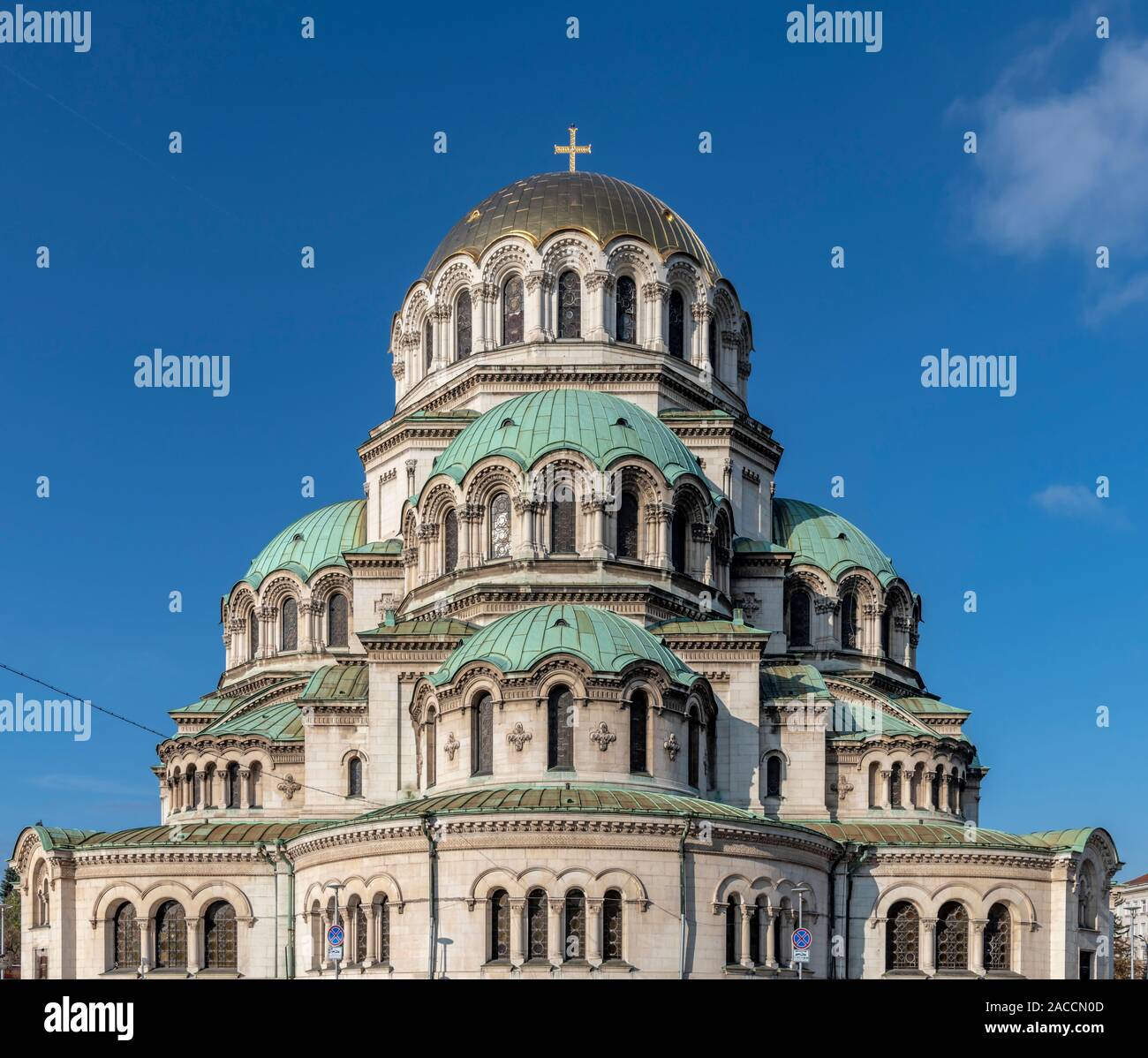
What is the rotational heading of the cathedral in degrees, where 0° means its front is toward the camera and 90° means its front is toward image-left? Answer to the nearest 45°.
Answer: approximately 180°
